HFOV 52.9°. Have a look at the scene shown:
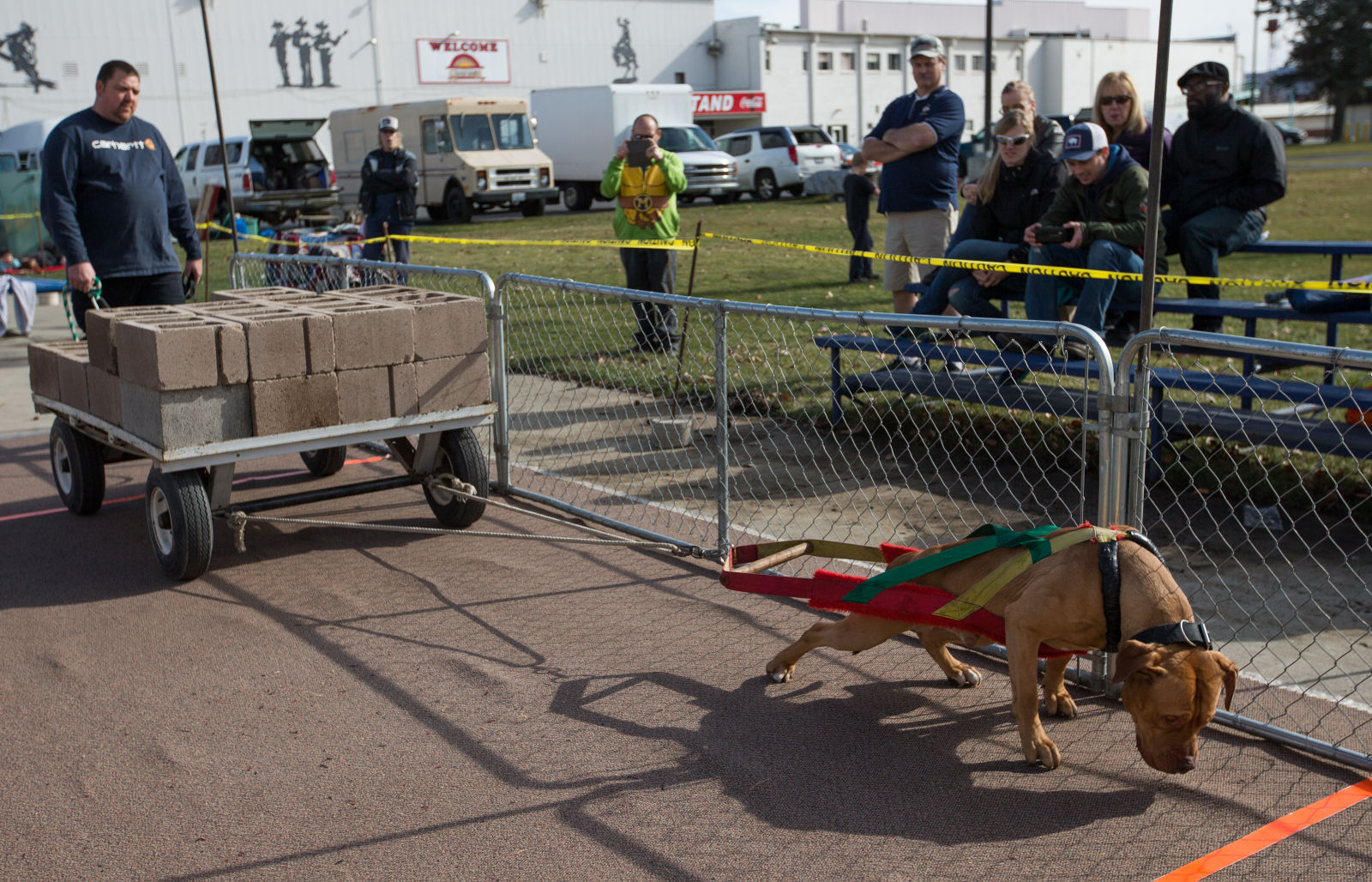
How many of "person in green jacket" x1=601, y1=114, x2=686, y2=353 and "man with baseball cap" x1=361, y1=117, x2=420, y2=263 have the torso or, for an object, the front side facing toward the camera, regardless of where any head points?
2

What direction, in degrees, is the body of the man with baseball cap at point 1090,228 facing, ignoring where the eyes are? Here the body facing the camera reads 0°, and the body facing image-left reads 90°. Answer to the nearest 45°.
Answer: approximately 45°

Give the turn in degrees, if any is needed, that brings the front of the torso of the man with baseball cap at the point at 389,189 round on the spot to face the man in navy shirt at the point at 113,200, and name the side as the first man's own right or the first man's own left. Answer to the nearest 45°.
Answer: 0° — they already face them

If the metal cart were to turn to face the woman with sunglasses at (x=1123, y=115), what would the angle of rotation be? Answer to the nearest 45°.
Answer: approximately 45° to its left

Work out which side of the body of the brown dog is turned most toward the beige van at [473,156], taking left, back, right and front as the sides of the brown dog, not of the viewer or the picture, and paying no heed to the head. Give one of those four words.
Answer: back

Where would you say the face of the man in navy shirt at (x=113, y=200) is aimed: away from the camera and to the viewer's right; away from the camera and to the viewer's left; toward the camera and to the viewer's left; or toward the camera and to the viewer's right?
toward the camera and to the viewer's right

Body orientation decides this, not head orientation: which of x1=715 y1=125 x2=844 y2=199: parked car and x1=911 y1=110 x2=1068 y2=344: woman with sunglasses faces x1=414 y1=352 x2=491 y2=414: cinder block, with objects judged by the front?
the woman with sunglasses

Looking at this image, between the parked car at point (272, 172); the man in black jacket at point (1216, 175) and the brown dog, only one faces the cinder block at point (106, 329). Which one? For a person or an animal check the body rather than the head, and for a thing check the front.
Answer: the man in black jacket
